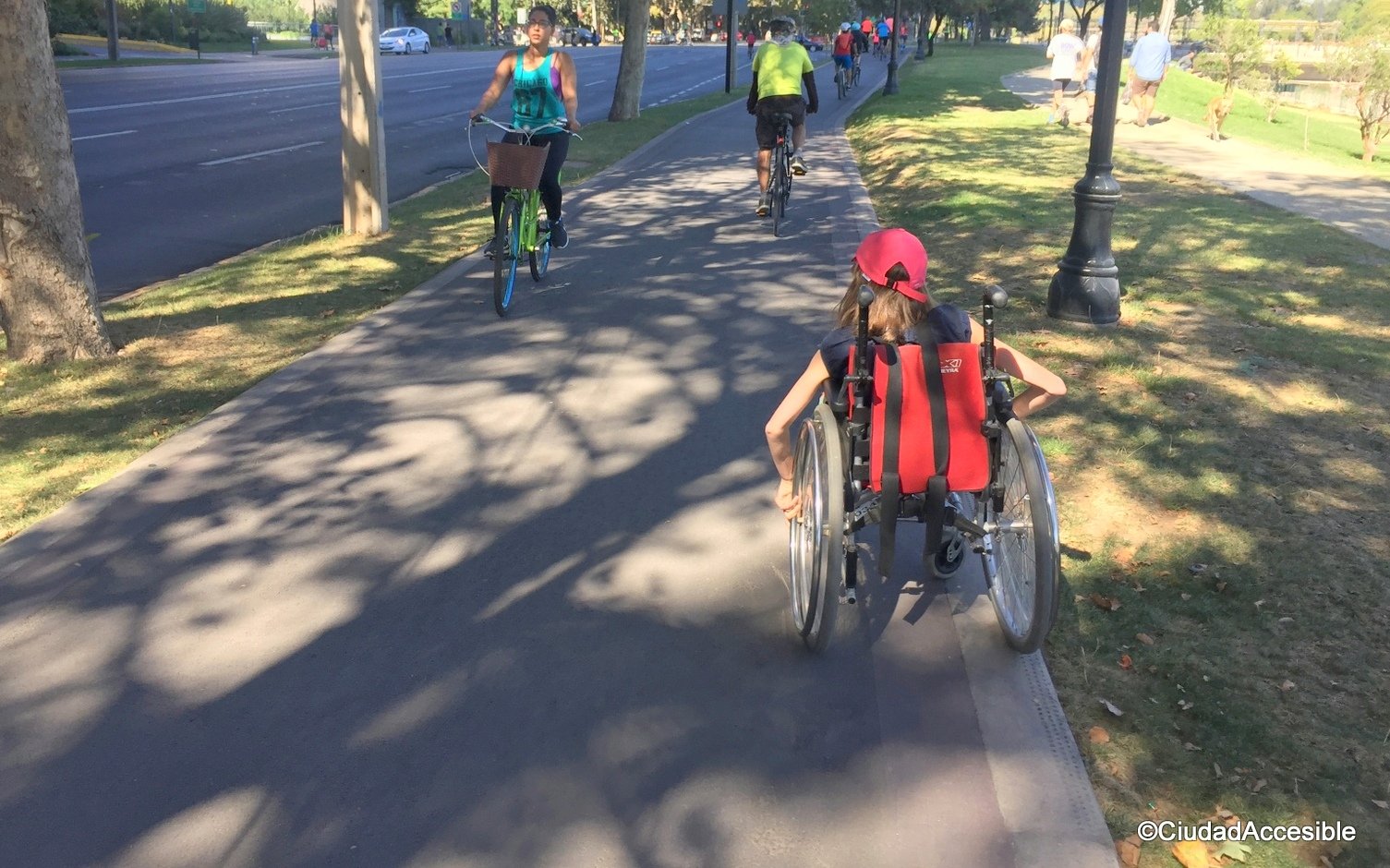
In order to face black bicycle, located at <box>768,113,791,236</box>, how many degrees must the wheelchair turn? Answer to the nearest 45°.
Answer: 0° — it already faces it

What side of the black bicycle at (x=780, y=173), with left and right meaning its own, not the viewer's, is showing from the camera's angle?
back

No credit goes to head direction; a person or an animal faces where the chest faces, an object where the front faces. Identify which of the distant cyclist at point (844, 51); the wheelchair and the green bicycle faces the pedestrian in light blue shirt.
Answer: the wheelchair

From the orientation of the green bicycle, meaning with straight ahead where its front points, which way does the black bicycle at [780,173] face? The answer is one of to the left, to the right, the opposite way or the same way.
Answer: the opposite way

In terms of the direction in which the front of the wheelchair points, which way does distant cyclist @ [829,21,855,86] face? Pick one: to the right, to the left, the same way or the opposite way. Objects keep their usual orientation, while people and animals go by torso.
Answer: the same way

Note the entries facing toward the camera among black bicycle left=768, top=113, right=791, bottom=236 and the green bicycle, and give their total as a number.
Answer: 1

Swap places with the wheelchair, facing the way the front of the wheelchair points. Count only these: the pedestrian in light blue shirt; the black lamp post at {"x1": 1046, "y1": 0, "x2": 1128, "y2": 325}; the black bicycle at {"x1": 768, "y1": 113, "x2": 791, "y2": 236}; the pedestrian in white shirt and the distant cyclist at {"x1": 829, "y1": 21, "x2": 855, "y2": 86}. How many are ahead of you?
5

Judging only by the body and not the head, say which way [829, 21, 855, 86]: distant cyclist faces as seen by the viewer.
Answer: away from the camera

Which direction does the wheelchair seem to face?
away from the camera

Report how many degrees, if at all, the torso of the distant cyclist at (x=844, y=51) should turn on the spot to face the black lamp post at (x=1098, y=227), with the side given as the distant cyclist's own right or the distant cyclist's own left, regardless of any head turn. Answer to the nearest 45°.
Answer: approximately 180°

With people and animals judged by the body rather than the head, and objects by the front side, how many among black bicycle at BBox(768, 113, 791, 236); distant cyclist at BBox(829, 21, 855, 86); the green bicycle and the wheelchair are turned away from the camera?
3

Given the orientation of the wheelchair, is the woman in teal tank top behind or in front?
in front
